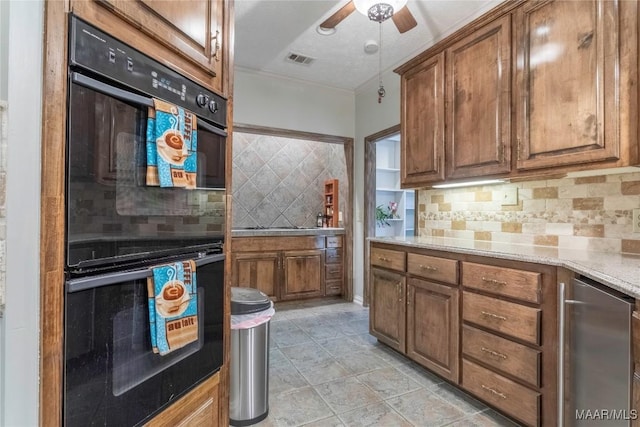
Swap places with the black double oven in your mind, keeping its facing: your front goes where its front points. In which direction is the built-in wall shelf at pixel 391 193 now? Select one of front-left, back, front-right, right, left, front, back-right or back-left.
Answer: left

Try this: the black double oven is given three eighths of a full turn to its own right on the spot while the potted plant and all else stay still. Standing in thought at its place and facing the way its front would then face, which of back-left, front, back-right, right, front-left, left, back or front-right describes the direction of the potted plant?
back-right

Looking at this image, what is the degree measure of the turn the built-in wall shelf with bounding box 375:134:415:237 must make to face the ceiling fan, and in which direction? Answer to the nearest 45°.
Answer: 0° — it already faces it

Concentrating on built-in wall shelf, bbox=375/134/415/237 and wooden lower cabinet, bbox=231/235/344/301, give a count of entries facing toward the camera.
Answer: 2

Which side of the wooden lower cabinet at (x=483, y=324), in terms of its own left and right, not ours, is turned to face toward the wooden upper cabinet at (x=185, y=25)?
front

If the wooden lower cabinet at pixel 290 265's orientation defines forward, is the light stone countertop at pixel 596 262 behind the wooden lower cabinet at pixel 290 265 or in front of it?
in front

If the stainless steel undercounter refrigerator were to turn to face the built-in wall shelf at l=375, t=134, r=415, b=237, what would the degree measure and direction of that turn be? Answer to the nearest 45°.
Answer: approximately 90° to its right

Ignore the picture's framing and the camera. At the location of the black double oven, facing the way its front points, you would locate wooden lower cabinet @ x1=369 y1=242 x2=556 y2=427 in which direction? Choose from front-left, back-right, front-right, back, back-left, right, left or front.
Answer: front-left

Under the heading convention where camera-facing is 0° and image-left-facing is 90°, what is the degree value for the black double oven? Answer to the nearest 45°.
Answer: approximately 315°

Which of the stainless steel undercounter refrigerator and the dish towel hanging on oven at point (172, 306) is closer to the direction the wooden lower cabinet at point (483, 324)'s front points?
the dish towel hanging on oven

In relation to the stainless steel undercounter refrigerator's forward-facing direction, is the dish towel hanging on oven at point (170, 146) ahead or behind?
ahead

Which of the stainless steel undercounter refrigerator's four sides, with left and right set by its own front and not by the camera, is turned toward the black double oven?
front

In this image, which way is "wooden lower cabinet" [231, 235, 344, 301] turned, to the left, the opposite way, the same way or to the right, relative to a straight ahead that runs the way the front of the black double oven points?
to the right

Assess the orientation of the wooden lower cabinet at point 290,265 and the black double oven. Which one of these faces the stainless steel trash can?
the wooden lower cabinet
